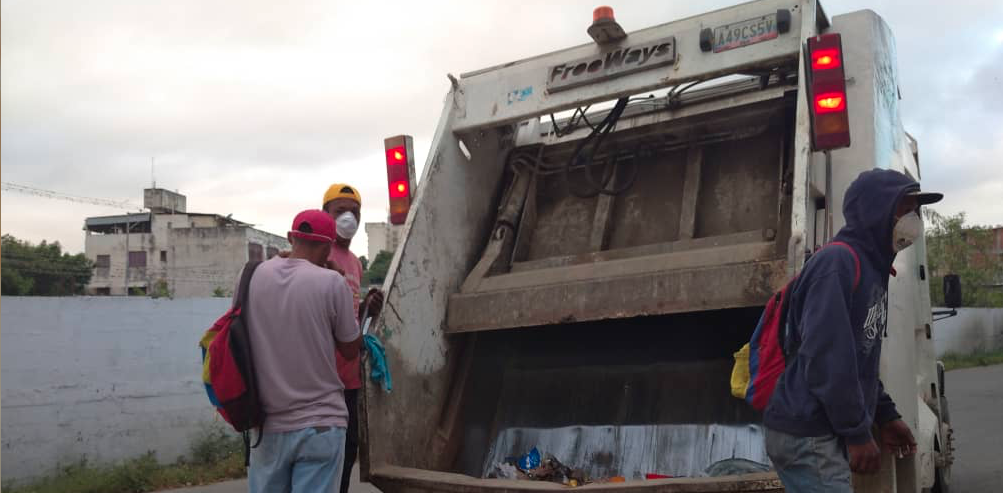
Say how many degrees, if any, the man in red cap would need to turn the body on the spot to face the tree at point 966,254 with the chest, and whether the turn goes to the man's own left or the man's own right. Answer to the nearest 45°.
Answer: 0° — they already face it

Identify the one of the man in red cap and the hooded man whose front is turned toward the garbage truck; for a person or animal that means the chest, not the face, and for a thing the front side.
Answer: the man in red cap

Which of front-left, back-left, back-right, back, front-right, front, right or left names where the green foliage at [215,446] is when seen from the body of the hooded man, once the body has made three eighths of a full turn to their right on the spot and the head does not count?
right

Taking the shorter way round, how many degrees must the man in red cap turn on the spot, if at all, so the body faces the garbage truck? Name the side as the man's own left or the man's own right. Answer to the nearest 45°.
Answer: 0° — they already face it

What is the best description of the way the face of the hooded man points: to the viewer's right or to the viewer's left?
to the viewer's right

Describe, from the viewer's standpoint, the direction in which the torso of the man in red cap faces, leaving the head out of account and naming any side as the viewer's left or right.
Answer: facing away from the viewer and to the right of the viewer

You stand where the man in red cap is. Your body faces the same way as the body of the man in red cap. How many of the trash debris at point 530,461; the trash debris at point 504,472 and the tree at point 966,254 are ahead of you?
3

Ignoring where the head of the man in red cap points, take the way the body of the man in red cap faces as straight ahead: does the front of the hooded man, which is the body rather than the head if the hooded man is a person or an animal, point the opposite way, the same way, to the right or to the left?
to the right

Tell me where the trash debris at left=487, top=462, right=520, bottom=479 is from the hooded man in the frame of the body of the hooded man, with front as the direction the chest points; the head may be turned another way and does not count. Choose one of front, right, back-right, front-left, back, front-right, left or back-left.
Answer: back-left

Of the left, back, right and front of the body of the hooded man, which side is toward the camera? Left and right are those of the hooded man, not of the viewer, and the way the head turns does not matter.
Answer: right

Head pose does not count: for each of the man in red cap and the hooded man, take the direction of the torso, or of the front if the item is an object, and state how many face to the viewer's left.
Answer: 0

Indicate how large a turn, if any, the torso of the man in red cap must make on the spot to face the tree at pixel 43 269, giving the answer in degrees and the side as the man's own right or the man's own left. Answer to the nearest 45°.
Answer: approximately 45° to the man's own left

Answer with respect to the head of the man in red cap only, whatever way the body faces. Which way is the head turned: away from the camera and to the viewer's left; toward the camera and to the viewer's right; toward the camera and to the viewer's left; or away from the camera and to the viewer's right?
away from the camera and to the viewer's right

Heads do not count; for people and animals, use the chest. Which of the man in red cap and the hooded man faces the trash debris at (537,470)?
the man in red cap
